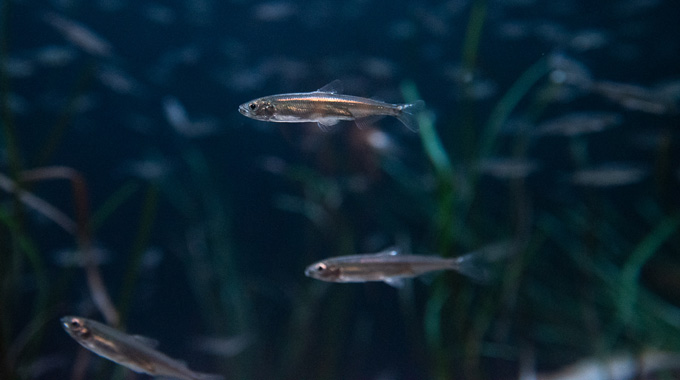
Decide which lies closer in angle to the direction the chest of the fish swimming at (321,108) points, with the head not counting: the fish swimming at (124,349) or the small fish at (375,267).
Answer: the fish swimming

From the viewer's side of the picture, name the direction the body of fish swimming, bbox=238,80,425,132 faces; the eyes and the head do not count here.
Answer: to the viewer's left

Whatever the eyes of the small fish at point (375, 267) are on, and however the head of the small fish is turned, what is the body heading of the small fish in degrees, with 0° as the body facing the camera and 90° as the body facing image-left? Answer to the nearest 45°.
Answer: approximately 90°

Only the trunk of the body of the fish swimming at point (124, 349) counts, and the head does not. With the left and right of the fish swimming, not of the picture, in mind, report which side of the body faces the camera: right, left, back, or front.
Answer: left
